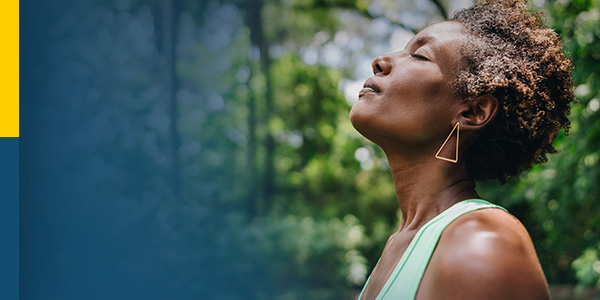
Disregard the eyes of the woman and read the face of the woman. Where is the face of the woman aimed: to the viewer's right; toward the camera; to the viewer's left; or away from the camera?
to the viewer's left

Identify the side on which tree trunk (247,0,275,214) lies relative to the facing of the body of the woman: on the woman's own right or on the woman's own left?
on the woman's own right

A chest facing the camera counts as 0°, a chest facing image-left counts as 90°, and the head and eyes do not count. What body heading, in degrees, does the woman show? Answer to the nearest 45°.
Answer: approximately 90°
